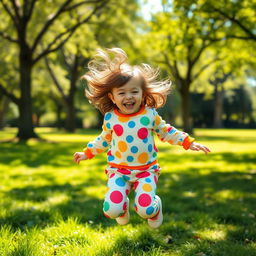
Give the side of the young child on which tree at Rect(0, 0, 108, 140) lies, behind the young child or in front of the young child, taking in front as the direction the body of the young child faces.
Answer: behind

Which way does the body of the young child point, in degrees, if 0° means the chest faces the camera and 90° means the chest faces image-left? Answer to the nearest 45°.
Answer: approximately 0°
